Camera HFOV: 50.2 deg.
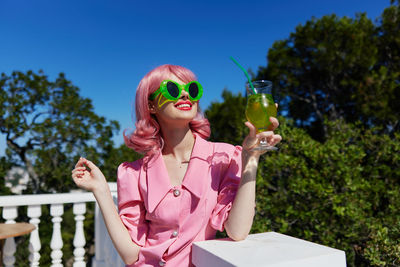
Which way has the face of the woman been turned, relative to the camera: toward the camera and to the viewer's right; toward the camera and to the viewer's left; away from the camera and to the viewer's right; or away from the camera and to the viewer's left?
toward the camera and to the viewer's right

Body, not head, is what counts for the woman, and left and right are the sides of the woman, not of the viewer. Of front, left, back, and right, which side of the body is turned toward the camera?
front

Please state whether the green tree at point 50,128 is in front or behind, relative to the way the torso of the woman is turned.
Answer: behind

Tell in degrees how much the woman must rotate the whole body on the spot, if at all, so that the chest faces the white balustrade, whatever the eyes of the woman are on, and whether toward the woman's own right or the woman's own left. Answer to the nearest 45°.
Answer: approximately 135° to the woman's own right
